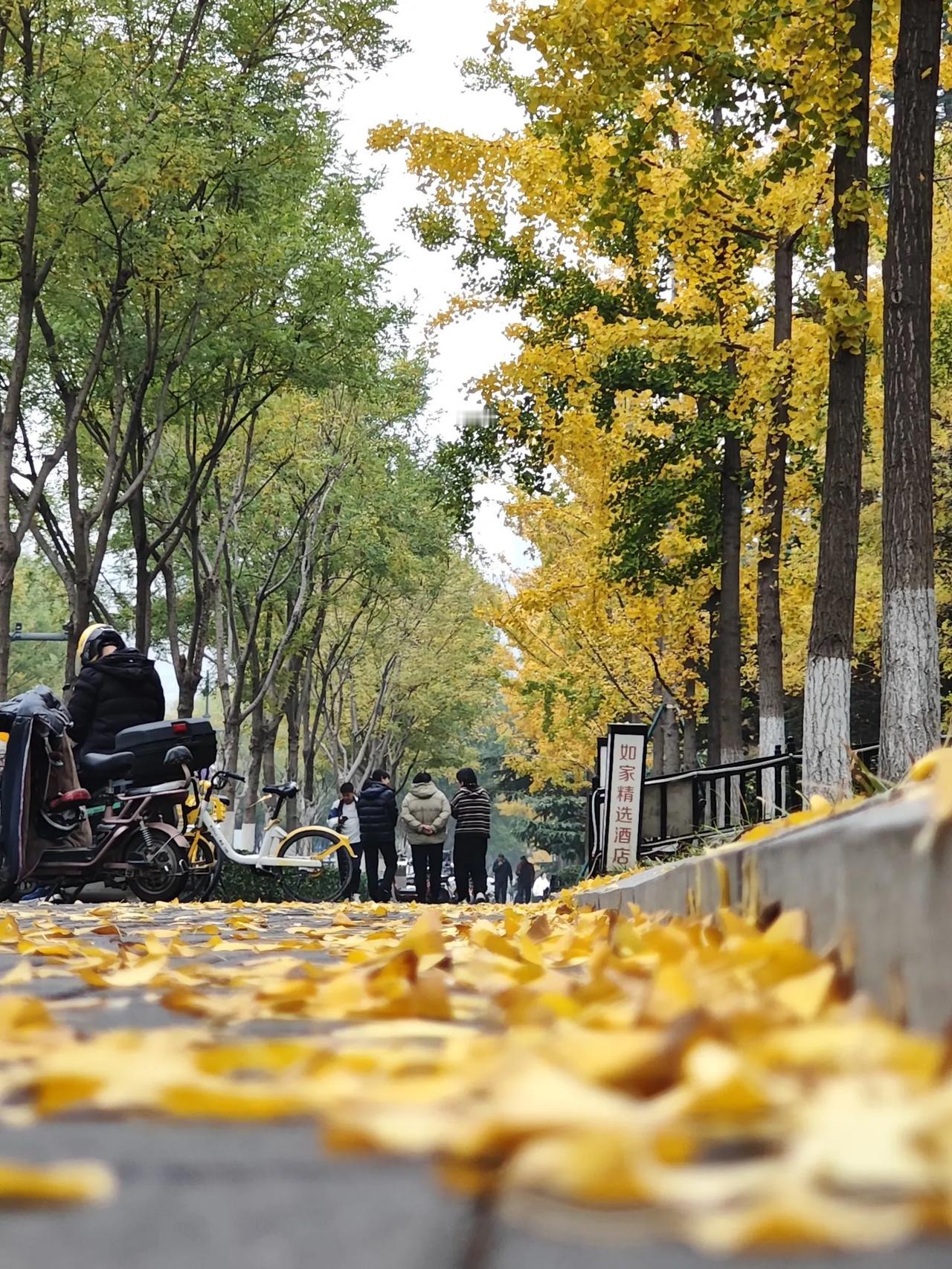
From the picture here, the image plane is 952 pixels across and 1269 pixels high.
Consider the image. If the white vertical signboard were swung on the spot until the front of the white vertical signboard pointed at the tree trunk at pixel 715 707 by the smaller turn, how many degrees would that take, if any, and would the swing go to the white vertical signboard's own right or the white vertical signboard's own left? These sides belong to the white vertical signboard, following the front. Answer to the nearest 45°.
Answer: approximately 180°

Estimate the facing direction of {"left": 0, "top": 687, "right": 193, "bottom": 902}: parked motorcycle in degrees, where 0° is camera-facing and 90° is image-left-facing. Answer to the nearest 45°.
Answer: approximately 90°

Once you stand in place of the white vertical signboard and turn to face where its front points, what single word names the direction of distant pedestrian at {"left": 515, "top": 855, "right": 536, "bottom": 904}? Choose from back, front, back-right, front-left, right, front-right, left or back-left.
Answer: back

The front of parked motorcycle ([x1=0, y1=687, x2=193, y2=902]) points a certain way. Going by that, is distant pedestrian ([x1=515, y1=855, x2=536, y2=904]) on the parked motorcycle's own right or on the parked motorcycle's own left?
on the parked motorcycle's own right

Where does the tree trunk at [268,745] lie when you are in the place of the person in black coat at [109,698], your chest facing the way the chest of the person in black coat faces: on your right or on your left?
on your right

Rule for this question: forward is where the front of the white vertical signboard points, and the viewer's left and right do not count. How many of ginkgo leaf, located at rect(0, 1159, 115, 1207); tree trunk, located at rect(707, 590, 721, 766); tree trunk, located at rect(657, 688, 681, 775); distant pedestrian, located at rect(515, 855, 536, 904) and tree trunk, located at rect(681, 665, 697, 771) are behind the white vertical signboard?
4

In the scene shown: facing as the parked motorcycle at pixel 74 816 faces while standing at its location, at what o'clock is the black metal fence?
The black metal fence is roughly at 5 o'clock from the parked motorcycle.

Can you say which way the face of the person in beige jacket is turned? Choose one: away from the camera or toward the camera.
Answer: away from the camera

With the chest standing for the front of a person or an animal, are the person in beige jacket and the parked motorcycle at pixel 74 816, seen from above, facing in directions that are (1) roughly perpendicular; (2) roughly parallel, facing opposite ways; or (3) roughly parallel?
roughly perpendicular

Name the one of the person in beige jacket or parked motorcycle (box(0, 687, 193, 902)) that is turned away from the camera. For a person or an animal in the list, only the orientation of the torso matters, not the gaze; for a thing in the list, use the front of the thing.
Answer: the person in beige jacket

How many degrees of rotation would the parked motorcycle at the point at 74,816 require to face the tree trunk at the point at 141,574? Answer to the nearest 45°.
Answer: approximately 90° to its right

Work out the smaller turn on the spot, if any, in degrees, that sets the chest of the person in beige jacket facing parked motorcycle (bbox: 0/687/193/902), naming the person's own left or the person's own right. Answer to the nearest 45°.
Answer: approximately 180°

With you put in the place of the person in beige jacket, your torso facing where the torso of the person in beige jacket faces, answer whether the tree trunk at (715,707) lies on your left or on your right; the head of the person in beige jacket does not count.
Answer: on your right

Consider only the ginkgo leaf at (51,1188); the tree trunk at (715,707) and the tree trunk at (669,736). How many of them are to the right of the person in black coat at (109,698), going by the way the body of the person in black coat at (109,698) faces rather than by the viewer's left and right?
2

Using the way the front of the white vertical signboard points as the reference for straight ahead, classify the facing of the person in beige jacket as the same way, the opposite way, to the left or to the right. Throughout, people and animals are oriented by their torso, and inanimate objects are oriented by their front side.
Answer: the opposite way

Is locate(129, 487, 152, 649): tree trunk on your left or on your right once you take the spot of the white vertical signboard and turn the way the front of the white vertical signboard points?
on your right
